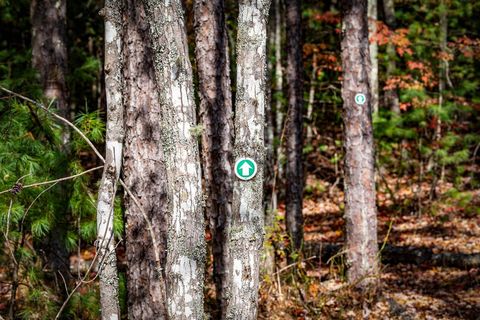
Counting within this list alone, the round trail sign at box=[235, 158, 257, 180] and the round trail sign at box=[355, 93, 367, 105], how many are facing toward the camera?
2

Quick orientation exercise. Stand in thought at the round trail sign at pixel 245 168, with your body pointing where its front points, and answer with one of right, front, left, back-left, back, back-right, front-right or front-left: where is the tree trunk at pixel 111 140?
back-right

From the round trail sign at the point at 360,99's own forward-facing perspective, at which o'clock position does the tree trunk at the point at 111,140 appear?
The tree trunk is roughly at 1 o'clock from the round trail sign.

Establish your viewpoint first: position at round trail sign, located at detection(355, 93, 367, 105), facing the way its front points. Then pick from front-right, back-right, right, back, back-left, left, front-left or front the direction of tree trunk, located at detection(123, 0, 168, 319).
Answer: front-right

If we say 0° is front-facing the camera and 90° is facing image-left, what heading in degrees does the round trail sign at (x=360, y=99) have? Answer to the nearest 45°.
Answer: approximately 0°

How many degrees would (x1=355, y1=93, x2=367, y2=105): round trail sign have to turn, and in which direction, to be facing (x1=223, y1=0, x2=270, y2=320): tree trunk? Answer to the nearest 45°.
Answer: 0° — it already faces it

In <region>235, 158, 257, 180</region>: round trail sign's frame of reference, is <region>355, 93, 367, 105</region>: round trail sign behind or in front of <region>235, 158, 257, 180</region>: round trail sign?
behind

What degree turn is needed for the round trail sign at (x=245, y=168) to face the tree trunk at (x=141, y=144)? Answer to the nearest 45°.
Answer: approximately 135° to its right

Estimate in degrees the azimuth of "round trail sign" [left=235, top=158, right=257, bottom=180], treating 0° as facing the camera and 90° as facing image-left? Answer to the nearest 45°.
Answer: approximately 0°
